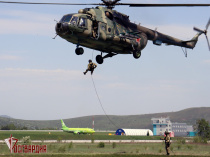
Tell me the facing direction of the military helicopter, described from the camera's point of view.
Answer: facing the viewer and to the left of the viewer
